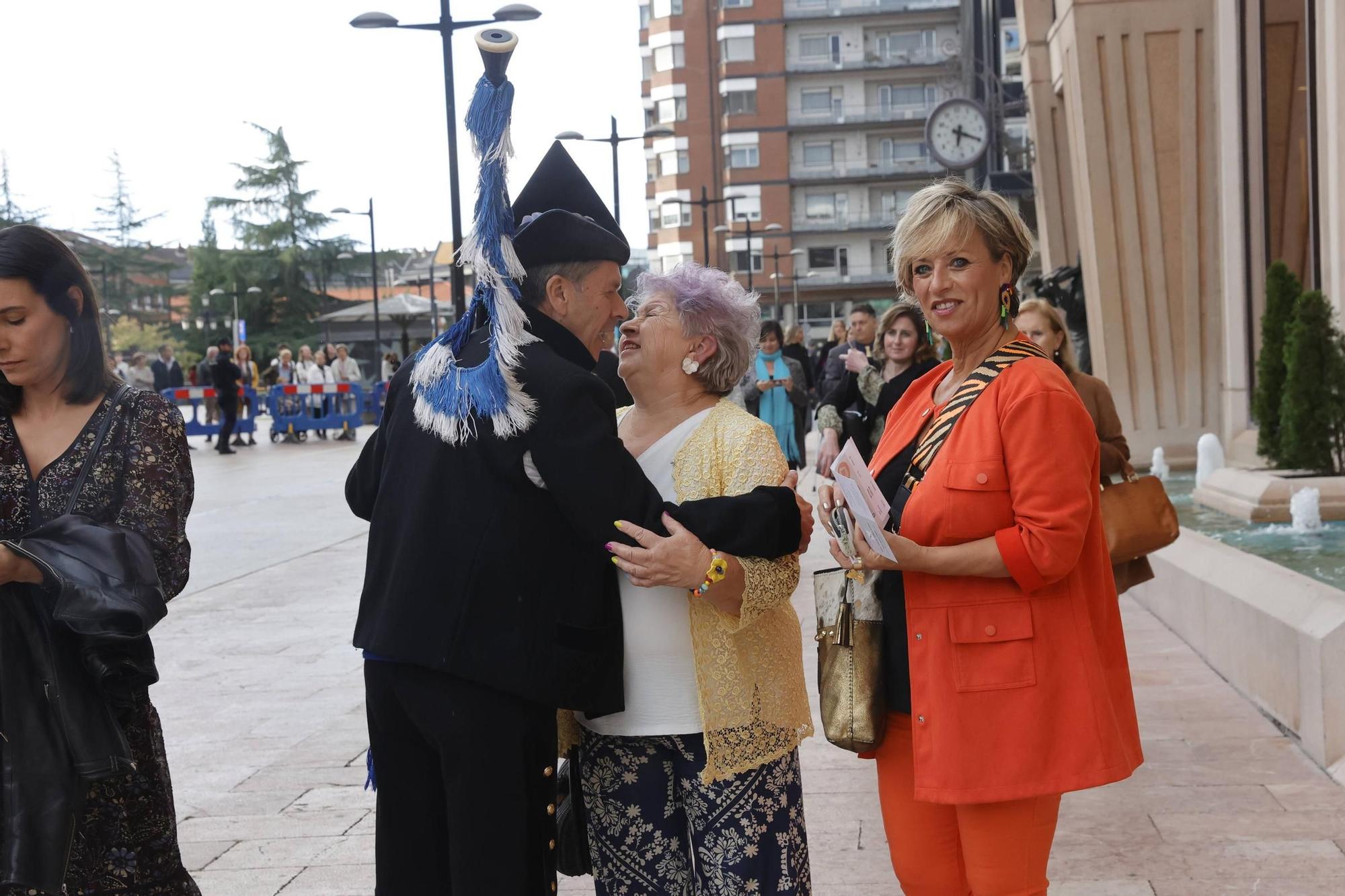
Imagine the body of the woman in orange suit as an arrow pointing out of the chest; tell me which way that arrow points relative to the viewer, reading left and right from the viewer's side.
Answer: facing the viewer and to the left of the viewer

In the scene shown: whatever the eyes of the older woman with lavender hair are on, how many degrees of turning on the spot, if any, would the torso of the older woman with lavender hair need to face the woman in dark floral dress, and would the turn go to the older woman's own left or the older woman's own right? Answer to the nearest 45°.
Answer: approximately 45° to the older woman's own right

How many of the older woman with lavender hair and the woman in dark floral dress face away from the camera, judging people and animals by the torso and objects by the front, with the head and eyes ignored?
0

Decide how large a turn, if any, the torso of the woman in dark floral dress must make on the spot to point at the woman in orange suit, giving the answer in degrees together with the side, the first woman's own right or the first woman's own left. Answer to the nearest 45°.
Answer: approximately 90° to the first woman's own left

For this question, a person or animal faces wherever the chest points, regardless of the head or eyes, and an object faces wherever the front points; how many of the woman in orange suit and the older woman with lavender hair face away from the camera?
0

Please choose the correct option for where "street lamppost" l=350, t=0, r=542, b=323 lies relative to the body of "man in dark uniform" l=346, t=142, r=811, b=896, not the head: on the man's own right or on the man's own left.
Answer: on the man's own left

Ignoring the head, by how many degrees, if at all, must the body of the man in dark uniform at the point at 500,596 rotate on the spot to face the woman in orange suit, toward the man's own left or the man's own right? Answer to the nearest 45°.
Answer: approximately 45° to the man's own right

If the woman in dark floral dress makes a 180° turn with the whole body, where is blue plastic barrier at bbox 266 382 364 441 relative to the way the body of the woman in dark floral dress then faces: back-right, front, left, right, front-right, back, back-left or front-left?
front-left

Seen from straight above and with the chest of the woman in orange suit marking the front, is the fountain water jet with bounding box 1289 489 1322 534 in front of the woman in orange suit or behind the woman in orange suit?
behind

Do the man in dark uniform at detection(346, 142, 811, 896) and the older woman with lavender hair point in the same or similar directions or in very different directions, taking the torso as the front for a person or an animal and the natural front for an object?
very different directions

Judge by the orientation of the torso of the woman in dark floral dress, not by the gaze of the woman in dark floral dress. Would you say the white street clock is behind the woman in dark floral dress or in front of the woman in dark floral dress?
behind

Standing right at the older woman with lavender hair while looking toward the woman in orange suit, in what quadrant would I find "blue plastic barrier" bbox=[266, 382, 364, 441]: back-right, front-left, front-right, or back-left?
back-left

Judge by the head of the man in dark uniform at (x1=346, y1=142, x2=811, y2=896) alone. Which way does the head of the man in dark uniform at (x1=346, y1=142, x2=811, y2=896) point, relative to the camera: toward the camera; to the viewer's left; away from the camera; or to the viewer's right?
to the viewer's right

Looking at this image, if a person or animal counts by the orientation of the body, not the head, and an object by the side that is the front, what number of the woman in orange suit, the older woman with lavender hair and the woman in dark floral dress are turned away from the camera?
0

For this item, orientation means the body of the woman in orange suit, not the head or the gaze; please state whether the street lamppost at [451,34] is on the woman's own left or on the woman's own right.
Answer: on the woman's own right

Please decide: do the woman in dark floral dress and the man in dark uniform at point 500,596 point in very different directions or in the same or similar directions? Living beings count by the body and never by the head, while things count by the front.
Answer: very different directions

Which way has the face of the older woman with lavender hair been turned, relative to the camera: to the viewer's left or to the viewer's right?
to the viewer's left
